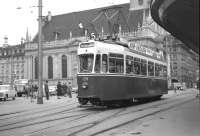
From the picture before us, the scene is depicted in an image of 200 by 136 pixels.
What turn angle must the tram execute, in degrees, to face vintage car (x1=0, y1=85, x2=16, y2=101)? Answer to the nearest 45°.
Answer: approximately 90° to its right

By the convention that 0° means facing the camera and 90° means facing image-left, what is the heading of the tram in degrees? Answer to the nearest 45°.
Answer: approximately 45°
